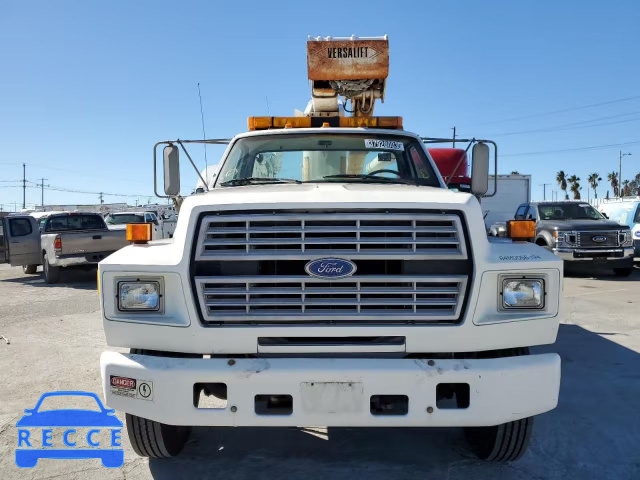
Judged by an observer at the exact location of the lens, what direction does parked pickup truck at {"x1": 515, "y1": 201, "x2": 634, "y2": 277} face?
facing the viewer and to the right of the viewer

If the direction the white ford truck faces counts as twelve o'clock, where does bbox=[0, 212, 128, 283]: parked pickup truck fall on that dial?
The parked pickup truck is roughly at 5 o'clock from the white ford truck.

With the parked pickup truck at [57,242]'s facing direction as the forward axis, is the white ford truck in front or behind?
behind

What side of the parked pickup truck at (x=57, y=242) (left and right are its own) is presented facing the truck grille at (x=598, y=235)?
right

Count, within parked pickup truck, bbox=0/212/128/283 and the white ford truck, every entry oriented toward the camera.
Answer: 1

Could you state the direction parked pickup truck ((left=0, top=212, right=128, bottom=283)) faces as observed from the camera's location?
facing away from the viewer and to the left of the viewer

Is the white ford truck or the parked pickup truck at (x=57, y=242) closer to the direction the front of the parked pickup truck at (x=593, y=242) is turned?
the white ford truck

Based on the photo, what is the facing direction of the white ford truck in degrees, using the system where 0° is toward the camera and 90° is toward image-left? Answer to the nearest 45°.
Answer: approximately 0°

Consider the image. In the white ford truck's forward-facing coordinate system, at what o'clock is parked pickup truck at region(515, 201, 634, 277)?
The parked pickup truck is roughly at 7 o'clock from the white ford truck.
